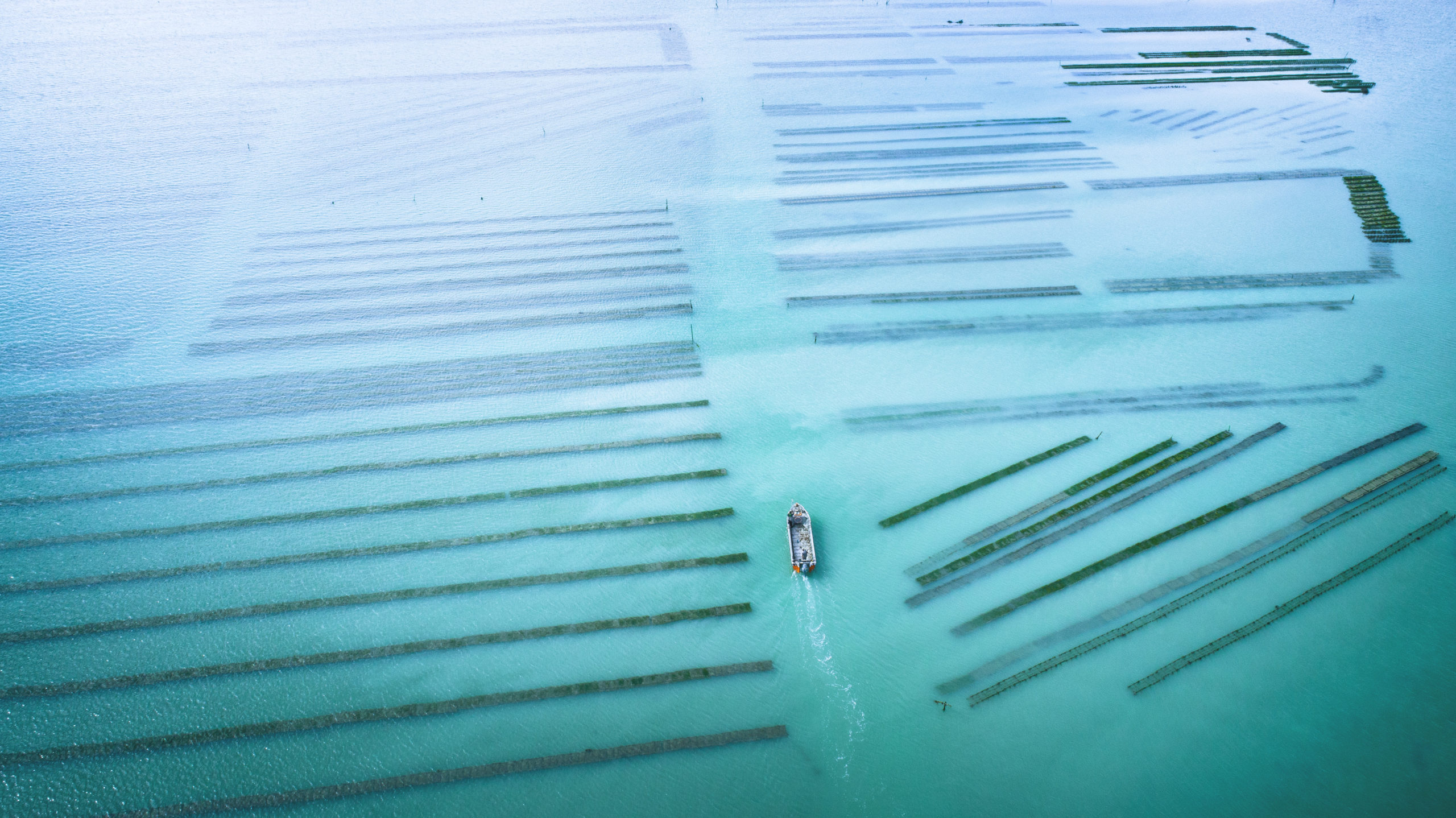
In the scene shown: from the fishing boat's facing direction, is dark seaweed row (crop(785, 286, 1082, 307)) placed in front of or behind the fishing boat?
in front

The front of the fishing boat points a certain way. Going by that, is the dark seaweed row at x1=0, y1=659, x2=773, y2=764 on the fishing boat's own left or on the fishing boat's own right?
on the fishing boat's own left

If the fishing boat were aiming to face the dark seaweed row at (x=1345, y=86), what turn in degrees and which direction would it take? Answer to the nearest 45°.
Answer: approximately 45° to its right

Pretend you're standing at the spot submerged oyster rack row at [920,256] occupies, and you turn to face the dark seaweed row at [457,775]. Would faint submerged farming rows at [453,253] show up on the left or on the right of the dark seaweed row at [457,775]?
right

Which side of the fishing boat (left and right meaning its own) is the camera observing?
back

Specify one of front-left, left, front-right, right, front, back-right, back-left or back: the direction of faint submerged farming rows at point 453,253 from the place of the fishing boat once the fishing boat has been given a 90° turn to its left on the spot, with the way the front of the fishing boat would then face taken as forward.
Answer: front-right

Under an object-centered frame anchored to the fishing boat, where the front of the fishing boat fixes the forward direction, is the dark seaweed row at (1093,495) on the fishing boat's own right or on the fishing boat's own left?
on the fishing boat's own right

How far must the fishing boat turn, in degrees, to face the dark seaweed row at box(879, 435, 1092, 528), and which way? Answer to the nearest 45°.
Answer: approximately 45° to its right

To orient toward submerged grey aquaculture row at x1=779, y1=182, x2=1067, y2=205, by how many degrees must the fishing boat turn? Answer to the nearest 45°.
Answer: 0° — it already faces it

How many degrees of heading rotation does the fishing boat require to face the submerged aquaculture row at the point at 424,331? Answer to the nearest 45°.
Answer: approximately 45° to its left

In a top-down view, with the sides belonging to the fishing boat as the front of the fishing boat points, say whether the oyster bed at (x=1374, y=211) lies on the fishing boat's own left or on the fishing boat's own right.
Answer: on the fishing boat's own right

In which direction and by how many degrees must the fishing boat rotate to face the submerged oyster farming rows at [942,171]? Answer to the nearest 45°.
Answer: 0° — it already faces it

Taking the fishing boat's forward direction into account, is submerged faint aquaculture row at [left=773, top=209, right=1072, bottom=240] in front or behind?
in front

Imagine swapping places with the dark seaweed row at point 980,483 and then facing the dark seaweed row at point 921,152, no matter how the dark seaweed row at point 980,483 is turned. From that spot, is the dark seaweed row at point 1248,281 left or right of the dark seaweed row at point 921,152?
right

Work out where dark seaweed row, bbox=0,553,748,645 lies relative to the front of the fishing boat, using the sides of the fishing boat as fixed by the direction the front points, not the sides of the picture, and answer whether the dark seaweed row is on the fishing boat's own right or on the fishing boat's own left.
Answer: on the fishing boat's own left
